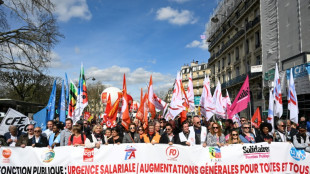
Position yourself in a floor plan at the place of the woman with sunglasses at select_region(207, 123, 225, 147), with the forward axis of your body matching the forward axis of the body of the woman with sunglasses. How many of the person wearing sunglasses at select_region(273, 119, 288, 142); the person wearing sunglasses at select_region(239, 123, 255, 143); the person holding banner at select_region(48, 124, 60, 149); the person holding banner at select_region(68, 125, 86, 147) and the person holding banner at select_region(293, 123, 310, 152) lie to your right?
2

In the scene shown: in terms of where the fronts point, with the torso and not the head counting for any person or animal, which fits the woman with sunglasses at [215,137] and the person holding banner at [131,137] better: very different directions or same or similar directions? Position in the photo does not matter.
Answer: same or similar directions

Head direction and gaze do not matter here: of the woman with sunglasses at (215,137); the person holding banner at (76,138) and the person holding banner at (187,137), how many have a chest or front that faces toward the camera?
3

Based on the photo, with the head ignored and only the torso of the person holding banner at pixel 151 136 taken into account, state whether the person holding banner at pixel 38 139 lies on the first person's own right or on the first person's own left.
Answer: on the first person's own right

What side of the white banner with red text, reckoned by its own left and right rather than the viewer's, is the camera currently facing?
front

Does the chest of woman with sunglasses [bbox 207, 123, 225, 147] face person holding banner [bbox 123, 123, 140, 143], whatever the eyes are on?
no

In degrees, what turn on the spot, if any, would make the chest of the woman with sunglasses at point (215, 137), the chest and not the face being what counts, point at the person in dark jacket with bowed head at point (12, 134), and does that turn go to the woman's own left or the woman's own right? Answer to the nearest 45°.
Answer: approximately 90° to the woman's own right

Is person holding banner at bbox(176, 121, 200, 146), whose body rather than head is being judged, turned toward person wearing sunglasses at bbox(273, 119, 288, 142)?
no

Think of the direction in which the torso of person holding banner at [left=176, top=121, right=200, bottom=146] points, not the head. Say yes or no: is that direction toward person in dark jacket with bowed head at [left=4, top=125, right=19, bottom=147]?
no

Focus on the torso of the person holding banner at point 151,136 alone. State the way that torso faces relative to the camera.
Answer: toward the camera

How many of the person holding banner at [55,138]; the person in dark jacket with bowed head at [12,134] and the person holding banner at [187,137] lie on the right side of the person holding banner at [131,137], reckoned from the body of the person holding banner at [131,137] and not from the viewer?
2

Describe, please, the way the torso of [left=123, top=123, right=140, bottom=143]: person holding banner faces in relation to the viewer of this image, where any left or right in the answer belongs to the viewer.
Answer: facing the viewer

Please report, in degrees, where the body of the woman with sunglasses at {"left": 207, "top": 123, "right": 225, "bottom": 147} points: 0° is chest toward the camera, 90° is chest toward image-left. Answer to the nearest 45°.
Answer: approximately 0°
